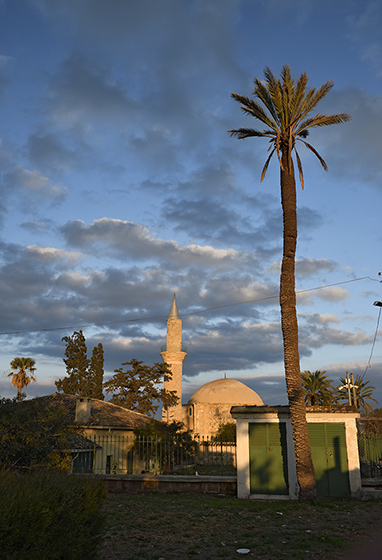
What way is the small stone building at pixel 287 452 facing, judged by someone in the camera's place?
facing the viewer

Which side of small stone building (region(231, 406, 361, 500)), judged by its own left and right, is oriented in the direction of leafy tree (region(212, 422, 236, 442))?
back

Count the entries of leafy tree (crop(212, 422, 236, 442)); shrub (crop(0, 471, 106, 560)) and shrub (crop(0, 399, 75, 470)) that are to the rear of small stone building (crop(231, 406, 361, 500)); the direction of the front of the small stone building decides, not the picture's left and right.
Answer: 1

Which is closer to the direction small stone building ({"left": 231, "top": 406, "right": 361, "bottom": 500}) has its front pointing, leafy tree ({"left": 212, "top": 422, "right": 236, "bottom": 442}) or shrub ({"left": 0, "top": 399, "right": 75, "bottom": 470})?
the shrub

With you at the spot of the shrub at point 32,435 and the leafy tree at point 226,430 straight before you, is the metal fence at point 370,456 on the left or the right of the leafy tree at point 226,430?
right

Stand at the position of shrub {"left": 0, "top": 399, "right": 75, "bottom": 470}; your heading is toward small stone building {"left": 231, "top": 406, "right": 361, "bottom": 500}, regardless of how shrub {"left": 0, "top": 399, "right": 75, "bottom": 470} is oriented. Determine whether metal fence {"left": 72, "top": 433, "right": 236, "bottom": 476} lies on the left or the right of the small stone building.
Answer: left

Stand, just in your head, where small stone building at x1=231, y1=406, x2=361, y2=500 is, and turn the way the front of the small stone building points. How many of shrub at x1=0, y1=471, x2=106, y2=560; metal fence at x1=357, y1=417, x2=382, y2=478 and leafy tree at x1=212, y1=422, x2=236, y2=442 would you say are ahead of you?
1

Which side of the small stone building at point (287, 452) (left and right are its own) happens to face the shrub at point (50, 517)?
front

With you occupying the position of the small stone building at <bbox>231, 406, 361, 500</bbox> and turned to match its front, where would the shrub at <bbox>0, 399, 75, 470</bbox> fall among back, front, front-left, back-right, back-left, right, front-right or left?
front-right
